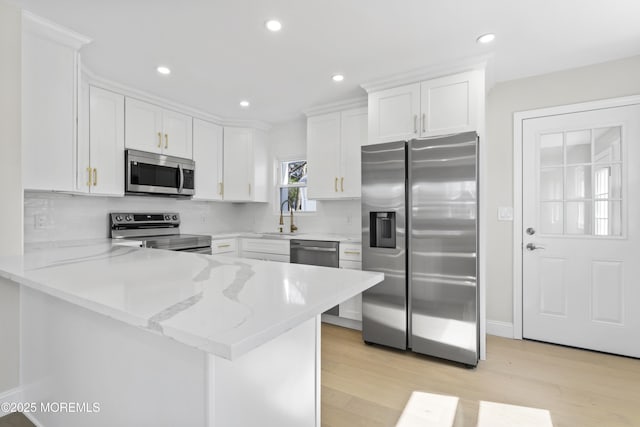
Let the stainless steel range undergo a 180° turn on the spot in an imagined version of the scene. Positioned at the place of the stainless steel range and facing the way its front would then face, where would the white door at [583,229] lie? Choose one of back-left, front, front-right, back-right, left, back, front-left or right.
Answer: back

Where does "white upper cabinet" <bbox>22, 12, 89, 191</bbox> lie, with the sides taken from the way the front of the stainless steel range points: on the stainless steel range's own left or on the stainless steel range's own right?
on the stainless steel range's own right

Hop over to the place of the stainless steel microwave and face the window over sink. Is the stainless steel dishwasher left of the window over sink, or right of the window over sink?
right

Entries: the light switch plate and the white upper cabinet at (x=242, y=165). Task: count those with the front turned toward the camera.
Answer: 2

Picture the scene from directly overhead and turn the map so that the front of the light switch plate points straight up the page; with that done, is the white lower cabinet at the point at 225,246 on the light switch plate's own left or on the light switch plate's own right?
on the light switch plate's own right

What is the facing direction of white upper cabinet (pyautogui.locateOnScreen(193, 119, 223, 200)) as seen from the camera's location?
facing the viewer and to the right of the viewer

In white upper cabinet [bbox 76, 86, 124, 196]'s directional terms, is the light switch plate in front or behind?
in front

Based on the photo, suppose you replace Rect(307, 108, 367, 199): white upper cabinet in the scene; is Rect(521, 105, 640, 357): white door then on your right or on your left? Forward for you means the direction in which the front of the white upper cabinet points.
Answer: on your left
